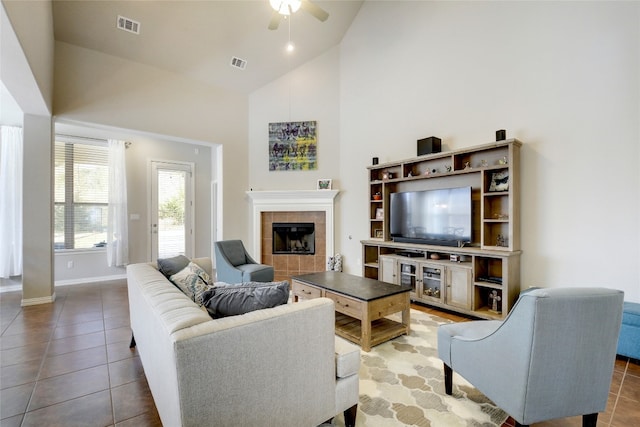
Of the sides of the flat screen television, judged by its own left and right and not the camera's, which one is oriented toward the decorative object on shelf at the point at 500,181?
left

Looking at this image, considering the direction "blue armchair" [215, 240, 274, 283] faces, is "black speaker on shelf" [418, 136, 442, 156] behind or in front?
in front

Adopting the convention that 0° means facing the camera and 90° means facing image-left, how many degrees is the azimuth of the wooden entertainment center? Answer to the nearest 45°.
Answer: approximately 45°

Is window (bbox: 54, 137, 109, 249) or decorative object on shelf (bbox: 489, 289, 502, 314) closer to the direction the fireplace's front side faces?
the decorative object on shelf

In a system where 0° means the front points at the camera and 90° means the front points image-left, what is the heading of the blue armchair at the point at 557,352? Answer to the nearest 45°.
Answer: approximately 135°

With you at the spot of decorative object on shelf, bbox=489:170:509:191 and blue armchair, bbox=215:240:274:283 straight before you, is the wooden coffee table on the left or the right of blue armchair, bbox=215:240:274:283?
left

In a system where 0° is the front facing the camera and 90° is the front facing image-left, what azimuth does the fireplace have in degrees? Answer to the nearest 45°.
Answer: approximately 0°

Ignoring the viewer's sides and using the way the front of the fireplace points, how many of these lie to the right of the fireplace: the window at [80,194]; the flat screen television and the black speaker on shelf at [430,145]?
1

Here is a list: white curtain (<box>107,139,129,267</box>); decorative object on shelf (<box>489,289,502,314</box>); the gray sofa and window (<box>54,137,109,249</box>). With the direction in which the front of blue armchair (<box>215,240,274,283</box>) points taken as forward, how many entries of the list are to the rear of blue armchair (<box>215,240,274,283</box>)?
2

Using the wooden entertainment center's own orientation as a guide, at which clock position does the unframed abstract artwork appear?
The unframed abstract artwork is roughly at 2 o'clock from the wooden entertainment center.

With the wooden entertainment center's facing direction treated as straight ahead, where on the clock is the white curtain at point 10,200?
The white curtain is roughly at 1 o'clock from the wooden entertainment center.
